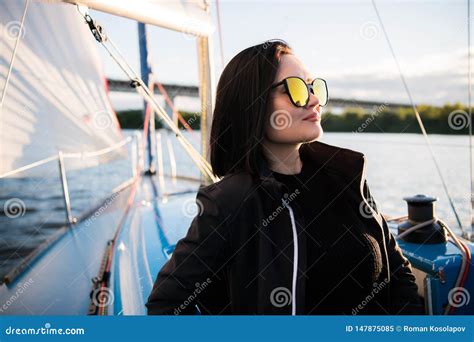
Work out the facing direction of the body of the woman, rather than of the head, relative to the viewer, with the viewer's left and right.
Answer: facing the viewer and to the right of the viewer
